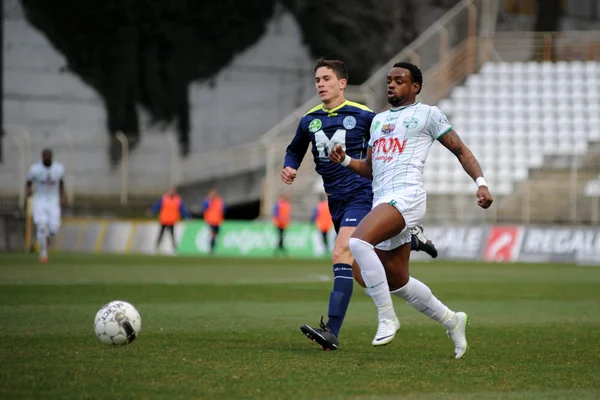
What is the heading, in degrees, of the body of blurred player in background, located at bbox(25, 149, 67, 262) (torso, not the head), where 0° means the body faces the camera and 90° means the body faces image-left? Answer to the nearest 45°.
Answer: approximately 0°

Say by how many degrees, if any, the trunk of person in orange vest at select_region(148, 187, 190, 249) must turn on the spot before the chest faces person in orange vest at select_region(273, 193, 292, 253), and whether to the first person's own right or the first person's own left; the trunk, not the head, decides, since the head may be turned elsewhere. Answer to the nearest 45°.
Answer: approximately 90° to the first person's own left

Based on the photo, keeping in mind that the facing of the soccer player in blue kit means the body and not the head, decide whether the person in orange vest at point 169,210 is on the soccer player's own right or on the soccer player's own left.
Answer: on the soccer player's own right

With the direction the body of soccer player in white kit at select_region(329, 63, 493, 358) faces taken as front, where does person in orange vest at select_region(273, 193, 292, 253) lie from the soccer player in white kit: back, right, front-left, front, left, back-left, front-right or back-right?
back-right

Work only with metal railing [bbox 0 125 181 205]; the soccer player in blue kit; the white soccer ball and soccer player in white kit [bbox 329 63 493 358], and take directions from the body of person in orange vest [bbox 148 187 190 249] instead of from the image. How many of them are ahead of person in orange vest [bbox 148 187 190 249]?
3

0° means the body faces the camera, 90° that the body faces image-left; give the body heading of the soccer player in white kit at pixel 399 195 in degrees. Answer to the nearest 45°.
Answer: approximately 45°

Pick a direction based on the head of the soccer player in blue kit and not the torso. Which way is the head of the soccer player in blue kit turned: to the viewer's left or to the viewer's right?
to the viewer's left

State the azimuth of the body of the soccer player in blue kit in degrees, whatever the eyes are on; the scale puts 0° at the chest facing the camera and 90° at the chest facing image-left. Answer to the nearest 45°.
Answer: approximately 45°

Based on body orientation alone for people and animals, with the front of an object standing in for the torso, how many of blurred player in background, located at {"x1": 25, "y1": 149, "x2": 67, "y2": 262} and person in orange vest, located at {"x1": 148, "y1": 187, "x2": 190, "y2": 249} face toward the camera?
2

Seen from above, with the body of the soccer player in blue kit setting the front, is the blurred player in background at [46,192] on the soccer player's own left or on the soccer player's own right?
on the soccer player's own right

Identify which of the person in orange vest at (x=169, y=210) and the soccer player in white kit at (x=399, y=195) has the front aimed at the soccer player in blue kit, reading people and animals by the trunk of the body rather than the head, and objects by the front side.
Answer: the person in orange vest
